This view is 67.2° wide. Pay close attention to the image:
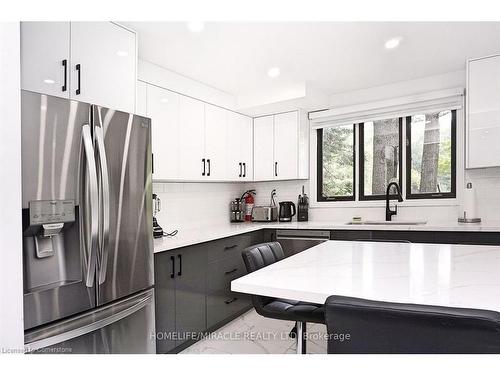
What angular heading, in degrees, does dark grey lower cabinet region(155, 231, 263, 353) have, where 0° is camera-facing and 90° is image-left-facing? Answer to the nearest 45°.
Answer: approximately 315°

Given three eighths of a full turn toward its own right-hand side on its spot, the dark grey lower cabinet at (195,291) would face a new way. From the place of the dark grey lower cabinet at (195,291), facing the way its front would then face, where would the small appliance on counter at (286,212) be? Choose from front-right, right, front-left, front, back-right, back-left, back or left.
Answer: back-right

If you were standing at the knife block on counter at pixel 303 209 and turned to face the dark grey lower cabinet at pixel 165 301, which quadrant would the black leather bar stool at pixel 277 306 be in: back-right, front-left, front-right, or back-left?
front-left

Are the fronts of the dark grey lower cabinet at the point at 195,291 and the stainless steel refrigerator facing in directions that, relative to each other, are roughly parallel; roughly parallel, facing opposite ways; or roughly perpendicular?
roughly parallel

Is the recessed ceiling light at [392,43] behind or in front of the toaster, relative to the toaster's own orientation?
in front

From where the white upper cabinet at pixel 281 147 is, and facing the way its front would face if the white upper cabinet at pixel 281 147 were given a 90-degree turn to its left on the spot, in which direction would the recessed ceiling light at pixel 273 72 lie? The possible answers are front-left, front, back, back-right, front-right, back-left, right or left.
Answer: front-right

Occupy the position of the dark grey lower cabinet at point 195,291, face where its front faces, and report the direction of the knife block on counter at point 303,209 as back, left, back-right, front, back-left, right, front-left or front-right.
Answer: left

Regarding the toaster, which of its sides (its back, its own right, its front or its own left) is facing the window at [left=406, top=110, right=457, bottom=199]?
left

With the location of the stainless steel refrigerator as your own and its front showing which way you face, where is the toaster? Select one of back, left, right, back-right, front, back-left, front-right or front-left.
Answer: left

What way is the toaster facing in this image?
toward the camera

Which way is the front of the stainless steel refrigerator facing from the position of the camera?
facing the viewer and to the right of the viewer

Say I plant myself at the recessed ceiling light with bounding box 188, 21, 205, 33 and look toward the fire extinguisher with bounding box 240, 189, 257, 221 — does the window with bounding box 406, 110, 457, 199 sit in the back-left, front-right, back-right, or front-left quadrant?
front-right
